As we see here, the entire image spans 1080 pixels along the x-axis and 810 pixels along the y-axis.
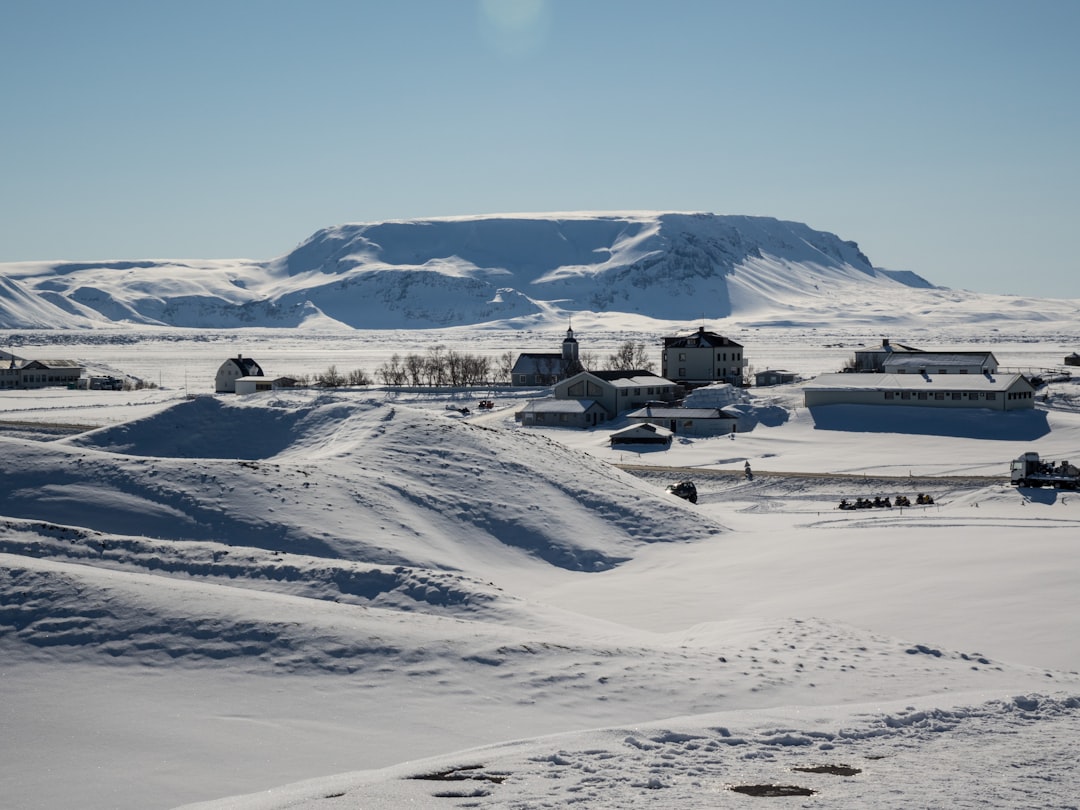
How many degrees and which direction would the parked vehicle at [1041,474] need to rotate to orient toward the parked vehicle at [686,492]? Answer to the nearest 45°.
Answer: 0° — it already faces it

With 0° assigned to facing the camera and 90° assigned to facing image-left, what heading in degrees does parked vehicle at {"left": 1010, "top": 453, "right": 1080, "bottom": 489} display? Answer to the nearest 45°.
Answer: approximately 90°
